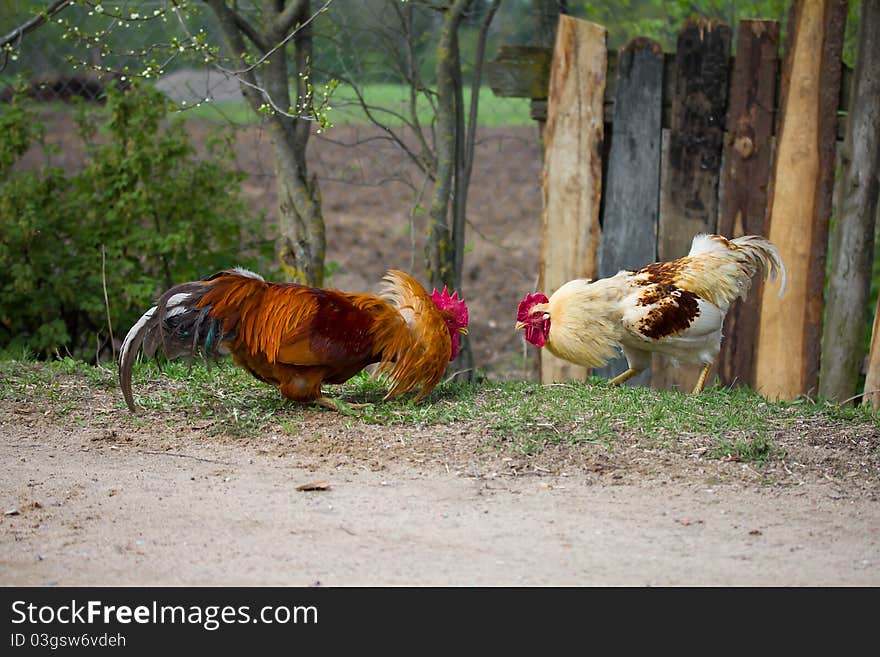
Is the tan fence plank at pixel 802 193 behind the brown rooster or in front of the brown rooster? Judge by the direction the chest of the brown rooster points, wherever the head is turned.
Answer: in front

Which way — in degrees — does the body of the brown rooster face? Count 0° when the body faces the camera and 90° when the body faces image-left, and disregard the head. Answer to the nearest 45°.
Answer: approximately 270°

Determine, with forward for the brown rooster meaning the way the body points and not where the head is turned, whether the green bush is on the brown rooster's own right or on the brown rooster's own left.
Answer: on the brown rooster's own left

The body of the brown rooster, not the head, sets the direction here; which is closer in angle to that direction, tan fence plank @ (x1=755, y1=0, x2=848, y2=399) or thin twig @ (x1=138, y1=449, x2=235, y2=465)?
the tan fence plank

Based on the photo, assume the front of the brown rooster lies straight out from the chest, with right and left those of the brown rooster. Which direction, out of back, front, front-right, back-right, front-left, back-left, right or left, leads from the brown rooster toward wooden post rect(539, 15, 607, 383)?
front-left

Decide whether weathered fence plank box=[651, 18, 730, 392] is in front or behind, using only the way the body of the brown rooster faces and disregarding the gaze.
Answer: in front
